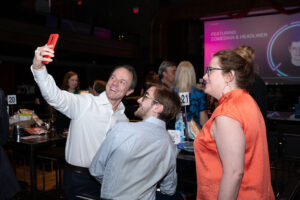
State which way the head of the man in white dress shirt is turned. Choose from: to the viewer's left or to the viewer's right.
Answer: to the viewer's left

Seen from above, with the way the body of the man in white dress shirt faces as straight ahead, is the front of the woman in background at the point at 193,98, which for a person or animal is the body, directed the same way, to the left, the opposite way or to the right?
the opposite way

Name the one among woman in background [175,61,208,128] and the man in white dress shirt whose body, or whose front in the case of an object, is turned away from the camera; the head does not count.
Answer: the woman in background

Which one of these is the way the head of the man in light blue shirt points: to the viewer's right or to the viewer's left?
to the viewer's left

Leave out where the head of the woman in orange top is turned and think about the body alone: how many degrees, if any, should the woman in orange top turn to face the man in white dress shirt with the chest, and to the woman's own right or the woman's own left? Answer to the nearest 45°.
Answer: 0° — they already face them

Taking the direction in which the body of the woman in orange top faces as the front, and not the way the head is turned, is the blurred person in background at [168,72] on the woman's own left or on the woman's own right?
on the woman's own right

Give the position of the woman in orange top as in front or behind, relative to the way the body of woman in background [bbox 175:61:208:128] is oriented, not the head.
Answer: behind

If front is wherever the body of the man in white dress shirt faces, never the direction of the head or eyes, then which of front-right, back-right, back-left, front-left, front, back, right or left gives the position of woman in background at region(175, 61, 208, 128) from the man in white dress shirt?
back-left

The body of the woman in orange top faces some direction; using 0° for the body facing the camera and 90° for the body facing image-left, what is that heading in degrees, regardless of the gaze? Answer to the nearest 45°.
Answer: approximately 90°
